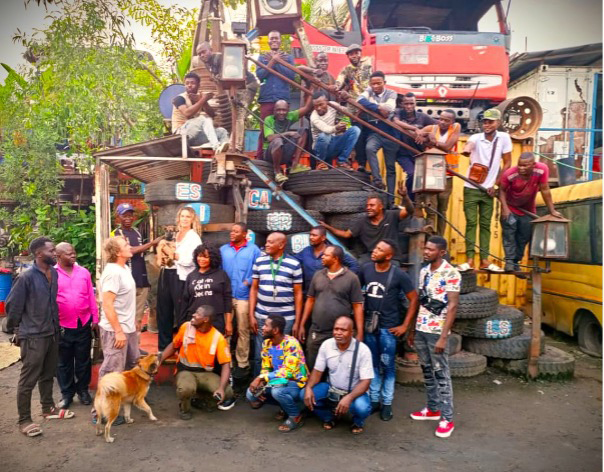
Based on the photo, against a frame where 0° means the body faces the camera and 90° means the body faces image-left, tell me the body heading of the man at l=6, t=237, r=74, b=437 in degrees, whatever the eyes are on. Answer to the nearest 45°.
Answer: approximately 315°

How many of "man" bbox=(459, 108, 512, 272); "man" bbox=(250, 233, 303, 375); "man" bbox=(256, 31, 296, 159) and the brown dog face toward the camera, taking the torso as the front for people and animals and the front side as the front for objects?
3

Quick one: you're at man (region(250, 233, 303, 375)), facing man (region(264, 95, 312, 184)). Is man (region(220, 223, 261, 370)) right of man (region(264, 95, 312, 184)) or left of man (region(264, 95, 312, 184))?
left

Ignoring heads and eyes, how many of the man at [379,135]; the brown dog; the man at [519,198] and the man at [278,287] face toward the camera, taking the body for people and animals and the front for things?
3

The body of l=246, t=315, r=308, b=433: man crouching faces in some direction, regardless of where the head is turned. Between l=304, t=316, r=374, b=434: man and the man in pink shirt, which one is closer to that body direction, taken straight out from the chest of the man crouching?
the man in pink shirt

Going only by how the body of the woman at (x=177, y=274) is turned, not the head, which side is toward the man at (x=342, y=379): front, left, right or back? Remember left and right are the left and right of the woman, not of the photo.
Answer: left
